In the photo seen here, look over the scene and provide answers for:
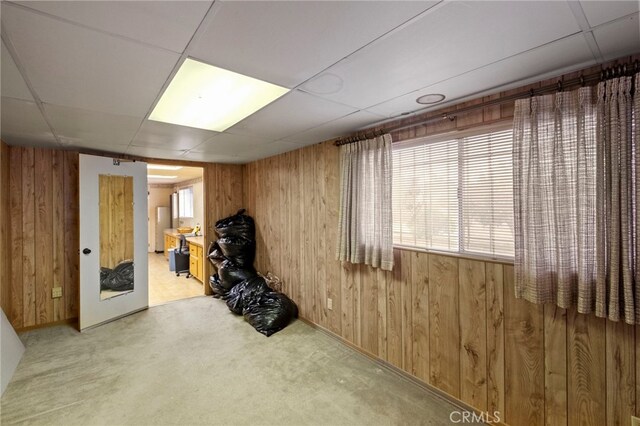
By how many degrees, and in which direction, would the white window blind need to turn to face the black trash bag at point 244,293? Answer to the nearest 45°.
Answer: approximately 45° to its right

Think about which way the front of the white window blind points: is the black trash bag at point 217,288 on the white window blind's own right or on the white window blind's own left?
on the white window blind's own right

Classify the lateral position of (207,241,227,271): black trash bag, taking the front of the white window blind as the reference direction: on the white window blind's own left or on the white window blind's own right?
on the white window blind's own right

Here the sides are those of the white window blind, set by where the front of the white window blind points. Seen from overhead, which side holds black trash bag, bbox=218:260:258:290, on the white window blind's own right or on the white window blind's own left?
on the white window blind's own right

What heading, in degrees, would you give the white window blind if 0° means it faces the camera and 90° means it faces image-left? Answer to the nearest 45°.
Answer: approximately 45°

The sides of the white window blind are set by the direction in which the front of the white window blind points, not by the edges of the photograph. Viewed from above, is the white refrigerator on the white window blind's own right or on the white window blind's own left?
on the white window blind's own right

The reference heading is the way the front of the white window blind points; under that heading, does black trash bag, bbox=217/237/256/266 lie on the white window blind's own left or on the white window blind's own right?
on the white window blind's own right
